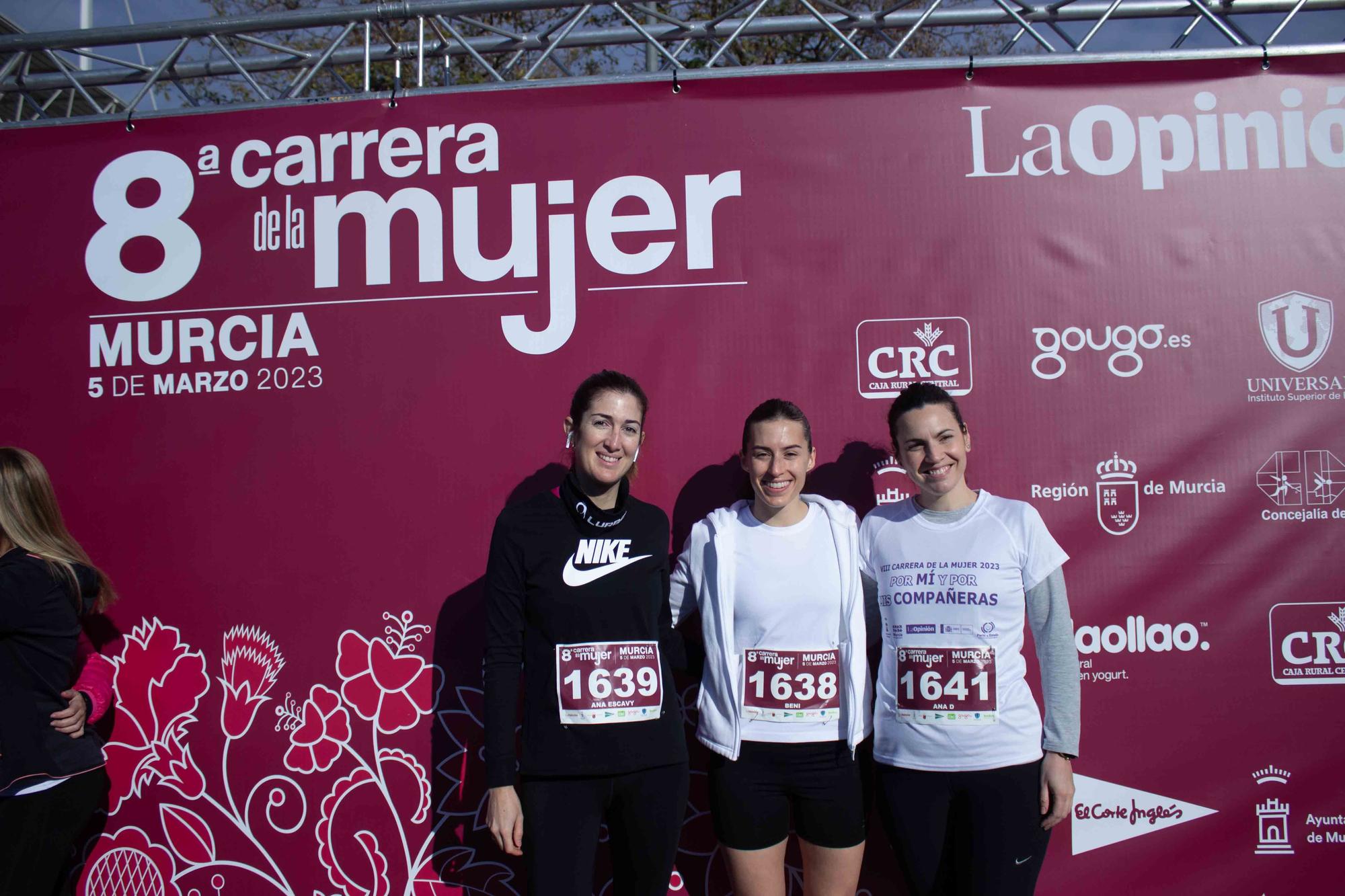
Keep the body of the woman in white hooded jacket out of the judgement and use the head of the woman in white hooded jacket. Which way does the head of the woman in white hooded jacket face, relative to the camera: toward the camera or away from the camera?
toward the camera

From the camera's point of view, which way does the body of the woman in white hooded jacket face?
toward the camera
